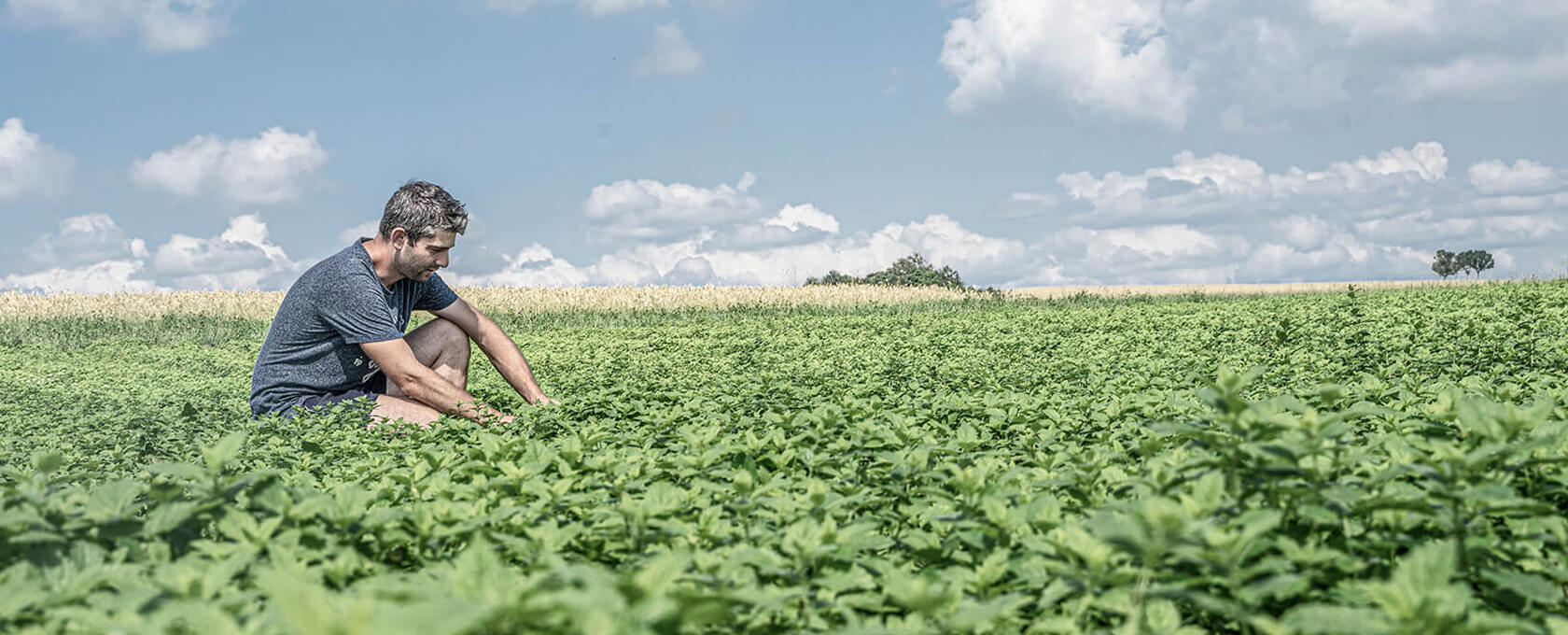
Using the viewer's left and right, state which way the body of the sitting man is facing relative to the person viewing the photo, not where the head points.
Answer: facing to the right of the viewer
